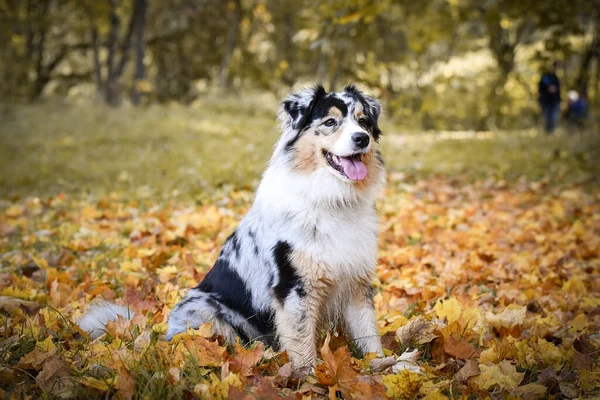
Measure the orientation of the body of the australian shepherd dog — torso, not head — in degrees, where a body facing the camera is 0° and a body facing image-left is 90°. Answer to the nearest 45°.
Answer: approximately 315°

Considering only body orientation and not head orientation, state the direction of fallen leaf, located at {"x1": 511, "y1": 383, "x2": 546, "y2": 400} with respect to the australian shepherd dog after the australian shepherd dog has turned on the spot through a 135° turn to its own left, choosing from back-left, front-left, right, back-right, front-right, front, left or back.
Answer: back-right

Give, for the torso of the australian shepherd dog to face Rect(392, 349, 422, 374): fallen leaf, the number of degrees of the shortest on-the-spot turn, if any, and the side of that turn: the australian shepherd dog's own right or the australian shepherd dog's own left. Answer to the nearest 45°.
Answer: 0° — it already faces it

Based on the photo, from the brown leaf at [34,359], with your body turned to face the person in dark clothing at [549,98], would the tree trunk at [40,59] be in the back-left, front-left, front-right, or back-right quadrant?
front-left

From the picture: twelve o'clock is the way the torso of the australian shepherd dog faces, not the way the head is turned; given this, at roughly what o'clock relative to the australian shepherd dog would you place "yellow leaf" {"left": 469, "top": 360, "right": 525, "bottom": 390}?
The yellow leaf is roughly at 12 o'clock from the australian shepherd dog.

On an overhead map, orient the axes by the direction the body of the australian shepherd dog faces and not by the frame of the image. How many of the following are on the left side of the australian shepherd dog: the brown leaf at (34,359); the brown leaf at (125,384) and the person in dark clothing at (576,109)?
1

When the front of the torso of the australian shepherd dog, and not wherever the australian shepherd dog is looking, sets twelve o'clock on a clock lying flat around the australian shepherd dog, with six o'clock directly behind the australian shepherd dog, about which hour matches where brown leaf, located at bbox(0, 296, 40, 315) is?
The brown leaf is roughly at 5 o'clock from the australian shepherd dog.

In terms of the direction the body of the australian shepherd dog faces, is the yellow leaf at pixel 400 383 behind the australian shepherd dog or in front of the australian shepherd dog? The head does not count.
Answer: in front

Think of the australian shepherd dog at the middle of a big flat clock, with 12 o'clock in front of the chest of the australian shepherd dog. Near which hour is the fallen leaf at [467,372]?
The fallen leaf is roughly at 12 o'clock from the australian shepherd dog.

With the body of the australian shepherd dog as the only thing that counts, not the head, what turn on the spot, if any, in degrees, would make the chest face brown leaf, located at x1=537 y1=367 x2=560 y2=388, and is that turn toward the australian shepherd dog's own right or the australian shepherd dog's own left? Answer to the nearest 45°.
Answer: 0° — it already faces it

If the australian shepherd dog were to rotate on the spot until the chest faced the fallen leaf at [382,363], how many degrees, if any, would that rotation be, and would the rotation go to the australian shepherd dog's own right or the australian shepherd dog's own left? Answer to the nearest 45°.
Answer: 0° — it already faces it

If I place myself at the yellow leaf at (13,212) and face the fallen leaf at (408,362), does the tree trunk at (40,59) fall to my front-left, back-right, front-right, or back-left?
back-left

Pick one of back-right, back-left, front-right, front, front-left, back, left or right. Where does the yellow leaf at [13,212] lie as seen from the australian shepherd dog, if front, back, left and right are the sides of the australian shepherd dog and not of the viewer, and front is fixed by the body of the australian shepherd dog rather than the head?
back

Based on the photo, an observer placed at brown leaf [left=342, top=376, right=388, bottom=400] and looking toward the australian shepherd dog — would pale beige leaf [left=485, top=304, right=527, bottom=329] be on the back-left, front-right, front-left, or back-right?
front-right

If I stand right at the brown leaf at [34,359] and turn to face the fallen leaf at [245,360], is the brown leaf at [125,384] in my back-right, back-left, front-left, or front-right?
front-right

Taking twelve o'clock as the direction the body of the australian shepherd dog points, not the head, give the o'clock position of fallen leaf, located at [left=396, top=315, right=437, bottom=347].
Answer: The fallen leaf is roughly at 11 o'clock from the australian shepherd dog.

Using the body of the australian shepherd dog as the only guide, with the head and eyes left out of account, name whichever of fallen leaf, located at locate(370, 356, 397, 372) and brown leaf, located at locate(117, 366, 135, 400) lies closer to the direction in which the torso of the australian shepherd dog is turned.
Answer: the fallen leaf

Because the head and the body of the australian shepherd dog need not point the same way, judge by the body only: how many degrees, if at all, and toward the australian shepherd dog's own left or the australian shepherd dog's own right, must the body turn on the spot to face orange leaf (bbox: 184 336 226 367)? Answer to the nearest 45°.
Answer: approximately 90° to the australian shepherd dog's own right
